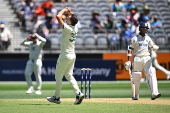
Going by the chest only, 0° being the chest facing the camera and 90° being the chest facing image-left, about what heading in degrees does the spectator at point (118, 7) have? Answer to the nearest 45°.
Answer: approximately 0°

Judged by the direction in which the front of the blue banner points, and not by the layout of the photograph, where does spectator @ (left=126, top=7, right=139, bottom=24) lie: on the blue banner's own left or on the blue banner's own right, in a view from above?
on the blue banner's own left

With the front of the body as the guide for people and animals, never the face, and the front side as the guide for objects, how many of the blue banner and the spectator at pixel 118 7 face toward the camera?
2

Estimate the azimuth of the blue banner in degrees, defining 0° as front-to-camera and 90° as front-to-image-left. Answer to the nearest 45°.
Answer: approximately 0°

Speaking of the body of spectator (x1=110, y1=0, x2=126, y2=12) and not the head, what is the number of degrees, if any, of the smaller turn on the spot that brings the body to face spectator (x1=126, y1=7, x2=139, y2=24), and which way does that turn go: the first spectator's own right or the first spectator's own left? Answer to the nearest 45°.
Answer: approximately 45° to the first spectator's own left

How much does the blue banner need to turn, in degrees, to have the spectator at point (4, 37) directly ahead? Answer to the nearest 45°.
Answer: approximately 90° to its right

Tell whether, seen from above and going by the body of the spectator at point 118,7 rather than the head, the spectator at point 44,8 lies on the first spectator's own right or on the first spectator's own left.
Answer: on the first spectator's own right

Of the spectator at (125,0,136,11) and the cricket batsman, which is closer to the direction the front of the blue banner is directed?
the cricket batsman

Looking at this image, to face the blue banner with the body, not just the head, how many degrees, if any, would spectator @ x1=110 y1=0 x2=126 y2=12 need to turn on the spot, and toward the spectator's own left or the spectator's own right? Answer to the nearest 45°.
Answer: approximately 45° to the spectator's own right
